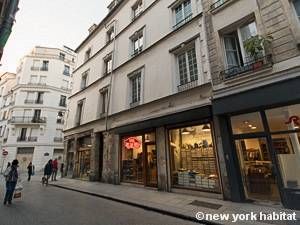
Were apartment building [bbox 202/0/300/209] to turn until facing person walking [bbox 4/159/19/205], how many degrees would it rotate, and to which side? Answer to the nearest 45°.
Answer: approximately 45° to its right

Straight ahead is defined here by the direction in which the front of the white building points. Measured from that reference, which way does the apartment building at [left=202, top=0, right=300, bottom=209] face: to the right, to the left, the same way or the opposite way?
to the right

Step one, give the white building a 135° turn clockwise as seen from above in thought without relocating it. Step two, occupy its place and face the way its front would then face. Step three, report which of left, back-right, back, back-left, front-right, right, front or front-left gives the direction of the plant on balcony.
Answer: back-left

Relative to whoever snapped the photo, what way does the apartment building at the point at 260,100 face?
facing the viewer and to the left of the viewer

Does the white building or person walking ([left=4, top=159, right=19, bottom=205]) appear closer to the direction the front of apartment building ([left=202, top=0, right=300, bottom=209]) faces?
the person walking

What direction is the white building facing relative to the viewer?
toward the camera

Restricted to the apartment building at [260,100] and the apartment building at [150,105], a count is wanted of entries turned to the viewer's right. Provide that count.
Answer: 0

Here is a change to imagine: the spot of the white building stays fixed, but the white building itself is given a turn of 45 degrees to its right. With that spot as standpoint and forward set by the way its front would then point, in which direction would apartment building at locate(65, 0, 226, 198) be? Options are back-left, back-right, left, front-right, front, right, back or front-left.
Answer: front-left

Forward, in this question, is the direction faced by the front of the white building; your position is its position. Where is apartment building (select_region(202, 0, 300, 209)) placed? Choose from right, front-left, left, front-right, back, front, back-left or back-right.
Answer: front

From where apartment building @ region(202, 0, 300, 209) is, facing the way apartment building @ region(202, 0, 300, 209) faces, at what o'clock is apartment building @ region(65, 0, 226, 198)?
apartment building @ region(65, 0, 226, 198) is roughly at 2 o'clock from apartment building @ region(202, 0, 300, 209).

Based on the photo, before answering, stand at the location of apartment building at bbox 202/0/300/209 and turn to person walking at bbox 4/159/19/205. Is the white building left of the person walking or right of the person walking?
right

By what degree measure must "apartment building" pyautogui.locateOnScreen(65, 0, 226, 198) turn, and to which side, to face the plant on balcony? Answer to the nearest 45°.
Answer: approximately 90° to its left

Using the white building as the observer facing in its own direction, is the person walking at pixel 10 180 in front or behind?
in front
